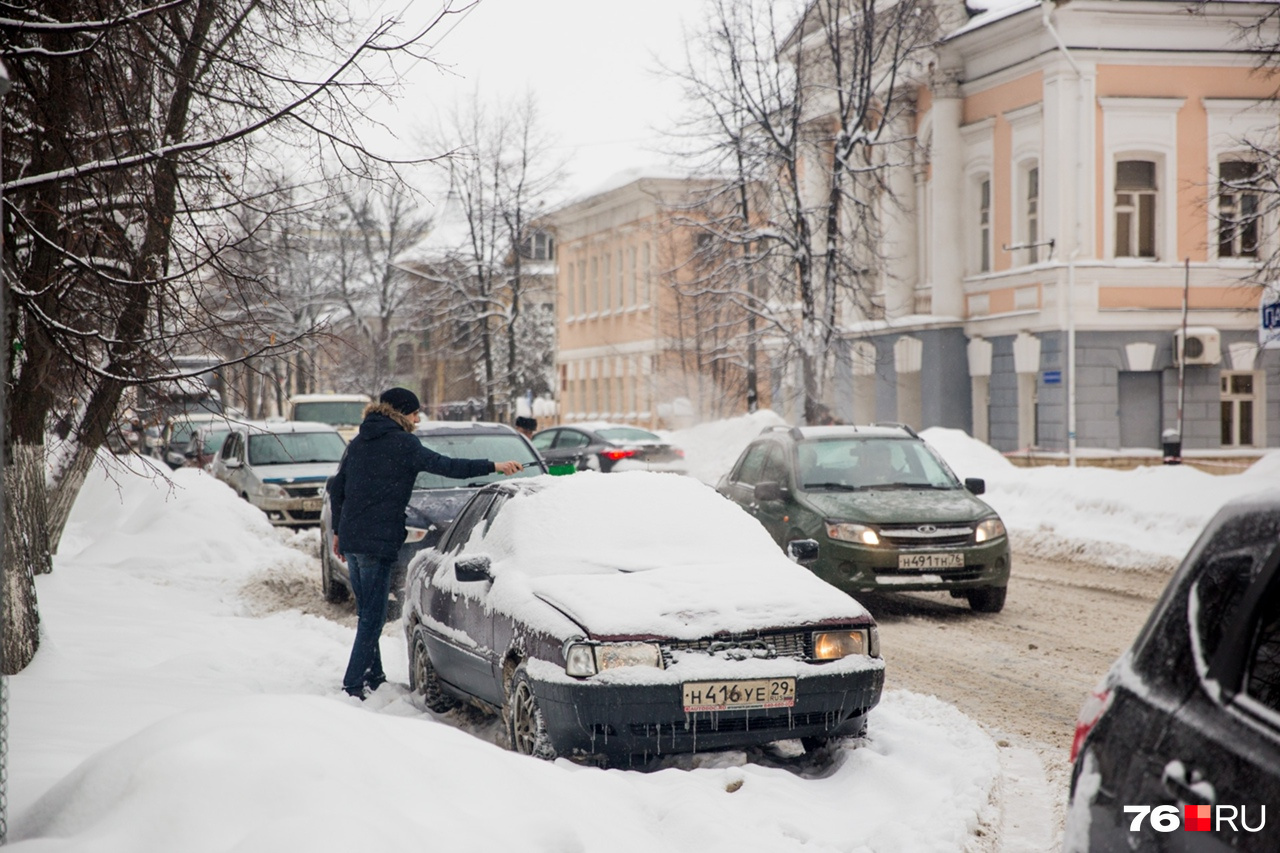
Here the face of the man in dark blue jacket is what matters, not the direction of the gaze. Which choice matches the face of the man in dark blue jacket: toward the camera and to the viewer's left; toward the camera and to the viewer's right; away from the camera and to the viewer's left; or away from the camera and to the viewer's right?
away from the camera and to the viewer's right

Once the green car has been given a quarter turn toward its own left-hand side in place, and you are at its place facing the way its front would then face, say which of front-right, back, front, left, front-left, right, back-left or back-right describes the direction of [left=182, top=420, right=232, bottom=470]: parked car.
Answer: left

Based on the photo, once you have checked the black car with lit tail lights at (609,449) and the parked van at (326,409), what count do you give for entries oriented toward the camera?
1

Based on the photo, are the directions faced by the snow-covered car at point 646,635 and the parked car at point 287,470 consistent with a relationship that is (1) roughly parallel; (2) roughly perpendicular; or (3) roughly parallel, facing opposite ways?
roughly parallel

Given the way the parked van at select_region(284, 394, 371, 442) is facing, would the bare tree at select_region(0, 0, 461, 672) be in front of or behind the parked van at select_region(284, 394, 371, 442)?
in front

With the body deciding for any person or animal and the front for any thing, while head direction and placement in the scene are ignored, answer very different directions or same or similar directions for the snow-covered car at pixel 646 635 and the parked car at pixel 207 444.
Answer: same or similar directions

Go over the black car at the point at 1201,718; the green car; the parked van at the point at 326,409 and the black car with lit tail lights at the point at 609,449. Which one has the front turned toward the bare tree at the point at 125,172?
the parked van at the point at 326,409

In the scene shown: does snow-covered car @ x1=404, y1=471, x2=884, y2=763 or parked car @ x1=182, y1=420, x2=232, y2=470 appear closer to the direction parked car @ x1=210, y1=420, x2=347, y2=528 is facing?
the snow-covered car

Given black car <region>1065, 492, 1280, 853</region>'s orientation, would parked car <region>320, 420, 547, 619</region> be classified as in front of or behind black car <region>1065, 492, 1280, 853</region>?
behind

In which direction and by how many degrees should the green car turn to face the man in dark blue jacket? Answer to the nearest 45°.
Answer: approximately 90° to its right

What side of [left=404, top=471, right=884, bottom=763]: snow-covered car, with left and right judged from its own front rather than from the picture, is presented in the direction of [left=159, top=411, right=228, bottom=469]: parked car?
back

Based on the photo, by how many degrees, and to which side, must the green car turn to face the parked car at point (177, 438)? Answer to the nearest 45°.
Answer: approximately 180°

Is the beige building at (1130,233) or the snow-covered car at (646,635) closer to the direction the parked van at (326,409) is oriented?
the snow-covered car

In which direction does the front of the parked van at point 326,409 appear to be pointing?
toward the camera

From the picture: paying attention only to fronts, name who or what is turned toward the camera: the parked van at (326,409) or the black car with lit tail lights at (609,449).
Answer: the parked van at (326,409)

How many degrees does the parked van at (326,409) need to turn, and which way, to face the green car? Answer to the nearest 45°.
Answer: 0° — it already faces it
